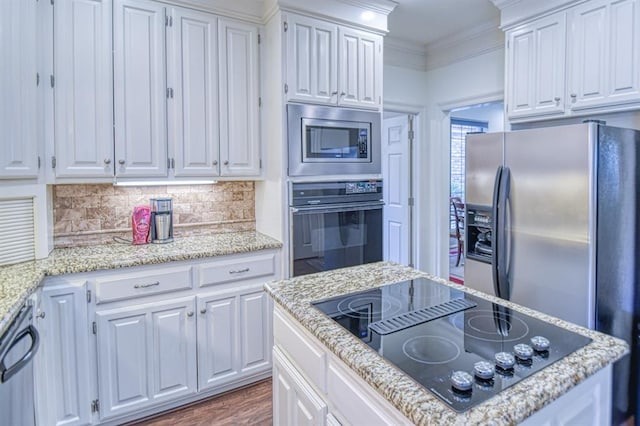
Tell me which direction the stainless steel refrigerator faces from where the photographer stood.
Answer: facing the viewer and to the left of the viewer

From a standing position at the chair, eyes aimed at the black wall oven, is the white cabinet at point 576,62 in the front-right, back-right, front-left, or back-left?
front-left

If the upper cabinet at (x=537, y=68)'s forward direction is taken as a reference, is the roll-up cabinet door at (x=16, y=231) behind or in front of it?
in front

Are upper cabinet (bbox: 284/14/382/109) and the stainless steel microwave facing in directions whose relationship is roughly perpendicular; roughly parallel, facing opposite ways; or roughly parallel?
roughly parallel

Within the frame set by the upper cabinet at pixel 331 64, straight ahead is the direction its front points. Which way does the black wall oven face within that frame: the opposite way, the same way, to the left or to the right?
the same way

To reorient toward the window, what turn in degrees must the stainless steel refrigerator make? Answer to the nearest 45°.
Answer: approximately 135° to its right

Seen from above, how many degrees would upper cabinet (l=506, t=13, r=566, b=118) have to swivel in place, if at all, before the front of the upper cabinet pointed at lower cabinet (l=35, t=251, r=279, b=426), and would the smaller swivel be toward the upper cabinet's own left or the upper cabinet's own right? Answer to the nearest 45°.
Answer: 0° — it already faces it

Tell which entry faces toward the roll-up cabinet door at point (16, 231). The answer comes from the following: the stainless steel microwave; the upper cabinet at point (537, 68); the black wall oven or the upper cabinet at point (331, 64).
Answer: the upper cabinet at point (537, 68)

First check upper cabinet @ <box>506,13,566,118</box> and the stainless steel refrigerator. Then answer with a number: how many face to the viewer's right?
0

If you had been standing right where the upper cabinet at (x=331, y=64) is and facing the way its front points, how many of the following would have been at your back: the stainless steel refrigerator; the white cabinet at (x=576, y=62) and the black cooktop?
0

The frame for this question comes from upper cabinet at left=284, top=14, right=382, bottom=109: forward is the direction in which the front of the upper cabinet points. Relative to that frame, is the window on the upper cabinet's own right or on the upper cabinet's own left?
on the upper cabinet's own left
